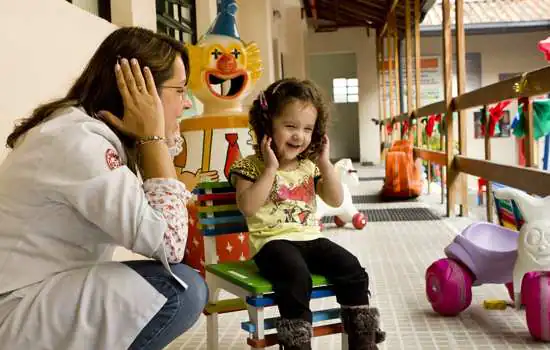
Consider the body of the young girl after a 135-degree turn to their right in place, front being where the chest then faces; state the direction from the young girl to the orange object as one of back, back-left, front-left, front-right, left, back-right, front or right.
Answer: right

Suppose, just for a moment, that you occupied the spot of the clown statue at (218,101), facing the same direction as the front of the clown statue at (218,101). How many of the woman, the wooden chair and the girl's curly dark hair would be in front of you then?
3

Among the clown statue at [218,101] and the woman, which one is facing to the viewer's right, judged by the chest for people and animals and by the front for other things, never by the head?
the woman

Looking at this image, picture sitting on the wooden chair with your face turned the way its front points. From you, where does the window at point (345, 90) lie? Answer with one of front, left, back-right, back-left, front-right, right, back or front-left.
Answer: back-left

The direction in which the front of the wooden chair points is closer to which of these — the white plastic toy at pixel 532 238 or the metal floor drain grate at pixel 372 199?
the white plastic toy

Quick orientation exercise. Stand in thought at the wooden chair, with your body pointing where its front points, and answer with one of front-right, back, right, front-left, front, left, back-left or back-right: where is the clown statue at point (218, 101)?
back-left

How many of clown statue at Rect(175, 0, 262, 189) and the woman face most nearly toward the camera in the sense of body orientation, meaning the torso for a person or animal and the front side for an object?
1

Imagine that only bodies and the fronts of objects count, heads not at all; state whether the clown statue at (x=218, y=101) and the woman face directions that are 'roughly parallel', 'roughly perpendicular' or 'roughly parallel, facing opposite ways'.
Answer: roughly perpendicular

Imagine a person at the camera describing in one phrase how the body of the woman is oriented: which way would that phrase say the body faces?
to the viewer's right

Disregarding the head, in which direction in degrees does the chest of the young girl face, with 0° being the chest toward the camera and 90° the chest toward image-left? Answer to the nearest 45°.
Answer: approximately 315°

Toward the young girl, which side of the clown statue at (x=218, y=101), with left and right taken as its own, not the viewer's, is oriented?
front

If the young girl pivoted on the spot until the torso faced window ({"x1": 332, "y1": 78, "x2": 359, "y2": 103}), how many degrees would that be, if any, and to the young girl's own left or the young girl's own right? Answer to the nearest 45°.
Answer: approximately 135° to the young girl's own left

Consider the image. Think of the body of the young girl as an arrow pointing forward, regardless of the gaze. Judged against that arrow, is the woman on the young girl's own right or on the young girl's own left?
on the young girl's own right

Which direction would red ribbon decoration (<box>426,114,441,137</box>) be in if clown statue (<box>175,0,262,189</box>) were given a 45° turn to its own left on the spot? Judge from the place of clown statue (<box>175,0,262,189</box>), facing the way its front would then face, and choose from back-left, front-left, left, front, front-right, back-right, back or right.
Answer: left

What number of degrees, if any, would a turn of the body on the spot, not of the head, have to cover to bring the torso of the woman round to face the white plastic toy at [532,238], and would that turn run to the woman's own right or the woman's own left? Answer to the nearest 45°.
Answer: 0° — they already face it

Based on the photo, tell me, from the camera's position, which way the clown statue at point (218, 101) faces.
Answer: facing the viewer

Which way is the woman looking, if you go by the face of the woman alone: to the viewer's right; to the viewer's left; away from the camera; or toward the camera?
to the viewer's right
